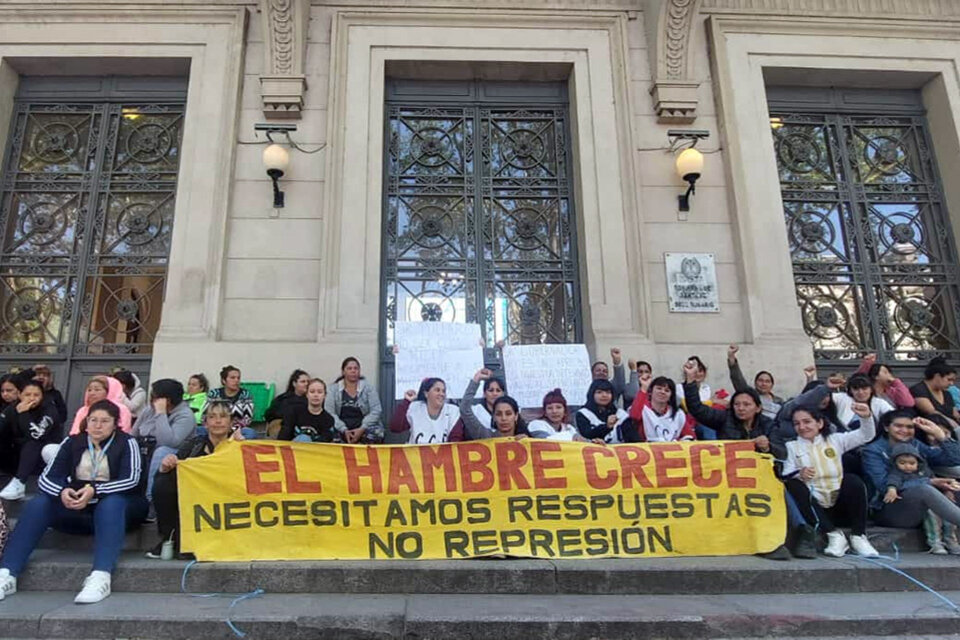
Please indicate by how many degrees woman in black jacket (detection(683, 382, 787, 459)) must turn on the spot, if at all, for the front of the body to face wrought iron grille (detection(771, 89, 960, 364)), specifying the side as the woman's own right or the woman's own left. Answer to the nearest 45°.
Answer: approximately 135° to the woman's own left

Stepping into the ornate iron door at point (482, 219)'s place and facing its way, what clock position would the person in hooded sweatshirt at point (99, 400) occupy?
The person in hooded sweatshirt is roughly at 2 o'clock from the ornate iron door.

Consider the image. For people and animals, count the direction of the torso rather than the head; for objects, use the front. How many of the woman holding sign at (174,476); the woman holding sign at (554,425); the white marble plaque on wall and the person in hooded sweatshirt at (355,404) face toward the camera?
4

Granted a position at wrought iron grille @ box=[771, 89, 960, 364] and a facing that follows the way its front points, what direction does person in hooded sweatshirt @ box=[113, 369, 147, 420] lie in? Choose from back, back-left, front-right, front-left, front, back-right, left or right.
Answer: front-right

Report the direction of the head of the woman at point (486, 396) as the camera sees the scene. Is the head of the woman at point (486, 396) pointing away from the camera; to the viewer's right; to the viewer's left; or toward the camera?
toward the camera

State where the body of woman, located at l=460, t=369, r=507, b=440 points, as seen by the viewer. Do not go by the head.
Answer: toward the camera

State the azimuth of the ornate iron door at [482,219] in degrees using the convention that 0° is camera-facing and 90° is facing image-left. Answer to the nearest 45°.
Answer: approximately 0°

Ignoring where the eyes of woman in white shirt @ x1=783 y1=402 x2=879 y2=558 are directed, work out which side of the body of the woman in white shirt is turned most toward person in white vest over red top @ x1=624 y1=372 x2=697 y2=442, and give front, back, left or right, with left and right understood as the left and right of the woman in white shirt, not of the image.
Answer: right

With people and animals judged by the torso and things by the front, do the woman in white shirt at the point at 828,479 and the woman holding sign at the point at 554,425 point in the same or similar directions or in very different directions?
same or similar directions

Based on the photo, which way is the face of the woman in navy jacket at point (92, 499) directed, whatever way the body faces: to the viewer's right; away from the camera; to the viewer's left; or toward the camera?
toward the camera

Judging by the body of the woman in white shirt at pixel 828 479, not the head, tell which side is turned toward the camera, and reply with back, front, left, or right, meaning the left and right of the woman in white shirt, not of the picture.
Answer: front

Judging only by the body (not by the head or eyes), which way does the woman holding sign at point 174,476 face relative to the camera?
toward the camera
